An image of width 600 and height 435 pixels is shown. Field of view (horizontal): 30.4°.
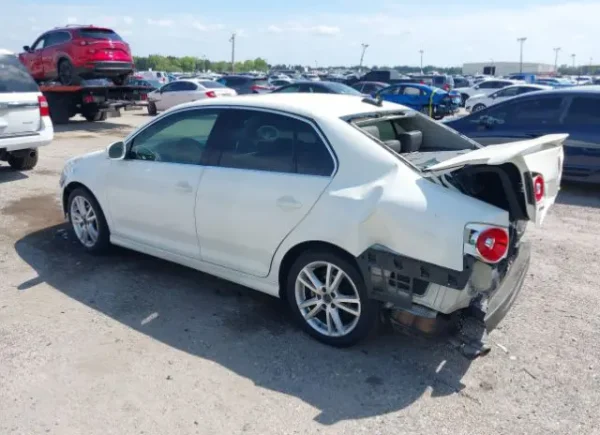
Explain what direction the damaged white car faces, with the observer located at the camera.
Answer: facing away from the viewer and to the left of the viewer

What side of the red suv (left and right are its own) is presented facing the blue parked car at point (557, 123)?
back

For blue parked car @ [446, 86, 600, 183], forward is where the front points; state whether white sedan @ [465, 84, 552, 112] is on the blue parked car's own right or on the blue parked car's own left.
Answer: on the blue parked car's own right

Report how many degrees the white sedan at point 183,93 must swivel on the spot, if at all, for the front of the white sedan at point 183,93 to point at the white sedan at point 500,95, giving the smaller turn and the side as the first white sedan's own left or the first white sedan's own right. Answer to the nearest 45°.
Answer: approximately 135° to the first white sedan's own right

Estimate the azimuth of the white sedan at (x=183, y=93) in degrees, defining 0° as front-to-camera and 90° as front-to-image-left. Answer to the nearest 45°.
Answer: approximately 135°

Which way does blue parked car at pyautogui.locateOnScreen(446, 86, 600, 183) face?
to the viewer's left

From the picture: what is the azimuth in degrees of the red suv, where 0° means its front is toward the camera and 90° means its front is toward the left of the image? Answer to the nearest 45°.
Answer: approximately 135°

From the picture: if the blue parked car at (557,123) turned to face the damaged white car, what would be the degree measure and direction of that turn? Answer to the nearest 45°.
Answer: approximately 90° to its left

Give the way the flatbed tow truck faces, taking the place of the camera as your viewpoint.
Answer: facing away from the viewer and to the left of the viewer
